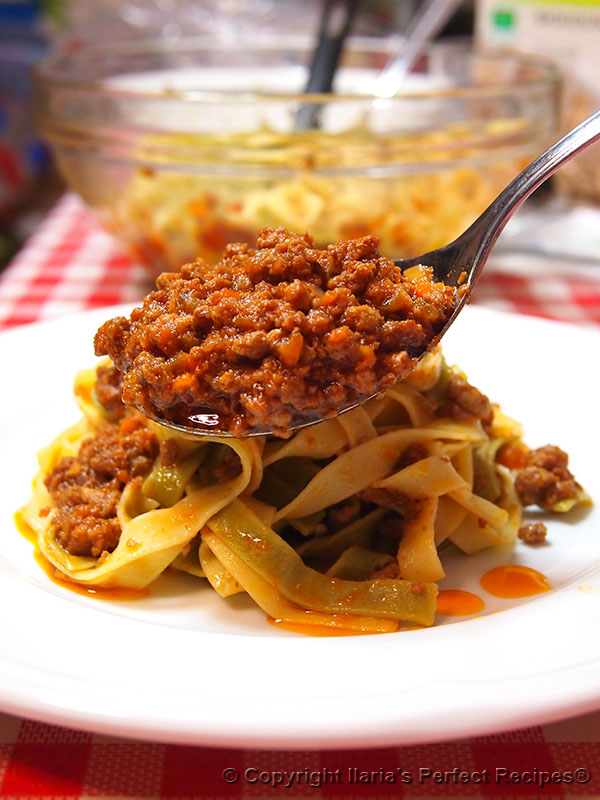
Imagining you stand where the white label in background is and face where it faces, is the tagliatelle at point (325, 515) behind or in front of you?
in front

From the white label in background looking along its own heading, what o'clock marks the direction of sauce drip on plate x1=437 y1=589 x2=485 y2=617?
The sauce drip on plate is roughly at 12 o'clock from the white label in background.

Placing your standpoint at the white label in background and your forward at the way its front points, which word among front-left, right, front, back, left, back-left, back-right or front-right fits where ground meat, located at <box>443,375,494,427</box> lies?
front

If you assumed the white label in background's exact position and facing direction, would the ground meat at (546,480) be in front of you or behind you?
in front

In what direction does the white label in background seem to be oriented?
toward the camera

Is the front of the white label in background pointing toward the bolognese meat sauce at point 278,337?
yes

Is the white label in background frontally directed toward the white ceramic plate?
yes

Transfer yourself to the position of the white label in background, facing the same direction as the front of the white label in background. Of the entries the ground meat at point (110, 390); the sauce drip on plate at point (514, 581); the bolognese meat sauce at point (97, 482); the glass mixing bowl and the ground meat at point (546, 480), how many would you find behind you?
0

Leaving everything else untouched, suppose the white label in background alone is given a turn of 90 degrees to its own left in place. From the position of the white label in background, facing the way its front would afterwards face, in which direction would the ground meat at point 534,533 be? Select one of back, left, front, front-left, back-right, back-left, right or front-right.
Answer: right

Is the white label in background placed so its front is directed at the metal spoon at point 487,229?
yes

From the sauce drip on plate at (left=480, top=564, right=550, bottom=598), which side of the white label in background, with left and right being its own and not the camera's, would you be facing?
front

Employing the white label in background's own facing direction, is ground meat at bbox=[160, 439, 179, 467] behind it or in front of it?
in front
